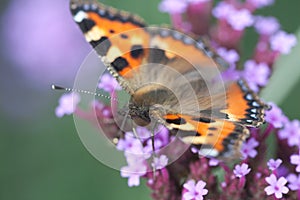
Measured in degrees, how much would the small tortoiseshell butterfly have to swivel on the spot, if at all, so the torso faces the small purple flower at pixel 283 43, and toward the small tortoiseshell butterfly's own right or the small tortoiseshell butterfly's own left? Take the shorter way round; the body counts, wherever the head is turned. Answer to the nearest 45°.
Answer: approximately 180°

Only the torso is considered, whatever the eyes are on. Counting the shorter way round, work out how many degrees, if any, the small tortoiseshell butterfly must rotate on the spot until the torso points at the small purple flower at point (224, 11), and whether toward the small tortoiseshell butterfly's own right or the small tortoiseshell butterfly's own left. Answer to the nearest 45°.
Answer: approximately 180°

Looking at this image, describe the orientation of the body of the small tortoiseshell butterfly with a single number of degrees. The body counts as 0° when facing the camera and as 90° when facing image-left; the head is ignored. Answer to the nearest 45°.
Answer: approximately 45°
